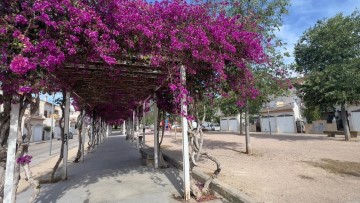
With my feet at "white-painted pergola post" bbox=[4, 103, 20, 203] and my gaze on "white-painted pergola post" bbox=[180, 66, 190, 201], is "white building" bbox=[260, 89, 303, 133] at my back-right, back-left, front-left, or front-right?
front-left

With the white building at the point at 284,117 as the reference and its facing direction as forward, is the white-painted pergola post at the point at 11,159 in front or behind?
in front

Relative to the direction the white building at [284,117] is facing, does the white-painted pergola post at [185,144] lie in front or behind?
in front

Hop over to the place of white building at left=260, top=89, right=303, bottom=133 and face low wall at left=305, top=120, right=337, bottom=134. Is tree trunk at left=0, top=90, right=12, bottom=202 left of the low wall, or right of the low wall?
right

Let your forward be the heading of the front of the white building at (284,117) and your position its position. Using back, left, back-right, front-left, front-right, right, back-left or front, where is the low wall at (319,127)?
left

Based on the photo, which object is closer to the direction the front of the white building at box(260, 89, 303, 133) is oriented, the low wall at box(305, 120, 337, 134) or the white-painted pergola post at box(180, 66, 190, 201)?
the white-painted pergola post

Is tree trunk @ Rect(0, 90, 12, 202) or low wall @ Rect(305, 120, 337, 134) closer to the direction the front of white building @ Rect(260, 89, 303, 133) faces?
the tree trunk

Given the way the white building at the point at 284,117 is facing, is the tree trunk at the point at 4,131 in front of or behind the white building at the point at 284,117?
in front

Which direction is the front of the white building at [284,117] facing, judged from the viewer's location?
facing the viewer and to the left of the viewer

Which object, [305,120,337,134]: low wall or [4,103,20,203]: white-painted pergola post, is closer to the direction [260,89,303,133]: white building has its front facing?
the white-painted pergola post
